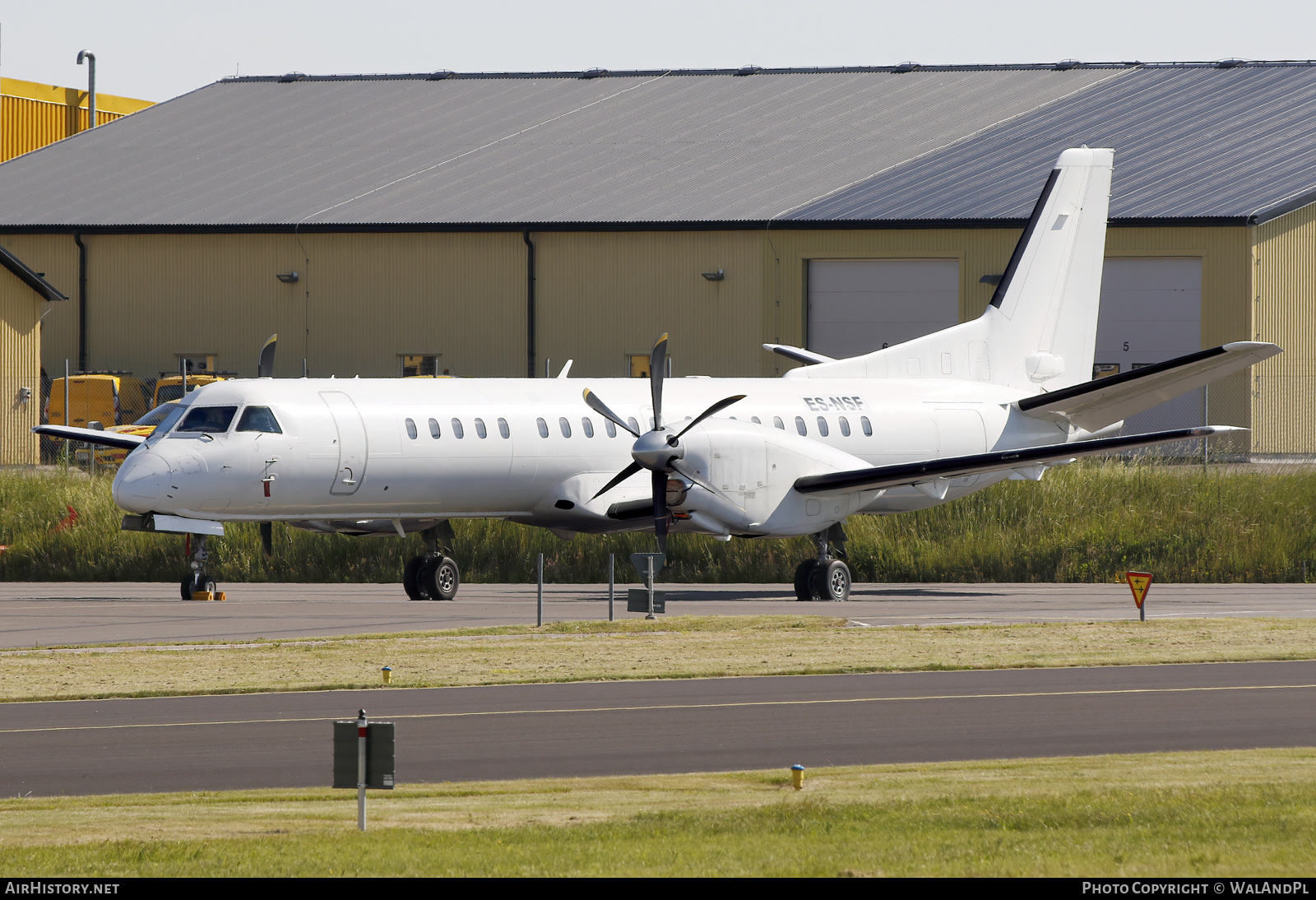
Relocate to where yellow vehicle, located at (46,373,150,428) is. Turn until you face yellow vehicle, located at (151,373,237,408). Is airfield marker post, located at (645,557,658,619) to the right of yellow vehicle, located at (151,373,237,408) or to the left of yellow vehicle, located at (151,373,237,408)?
right

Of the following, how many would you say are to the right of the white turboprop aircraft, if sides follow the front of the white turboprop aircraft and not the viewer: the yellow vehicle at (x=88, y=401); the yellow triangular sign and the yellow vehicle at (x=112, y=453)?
2

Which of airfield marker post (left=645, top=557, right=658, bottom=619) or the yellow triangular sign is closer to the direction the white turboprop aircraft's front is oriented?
the airfield marker post

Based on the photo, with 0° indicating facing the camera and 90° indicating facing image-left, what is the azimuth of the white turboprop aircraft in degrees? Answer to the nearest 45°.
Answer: approximately 45°

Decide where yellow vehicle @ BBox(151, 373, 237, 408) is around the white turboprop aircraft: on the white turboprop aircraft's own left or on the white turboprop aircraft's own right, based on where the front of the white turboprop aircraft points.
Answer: on the white turboprop aircraft's own right

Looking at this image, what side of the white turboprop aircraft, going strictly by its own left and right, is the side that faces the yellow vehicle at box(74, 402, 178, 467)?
right

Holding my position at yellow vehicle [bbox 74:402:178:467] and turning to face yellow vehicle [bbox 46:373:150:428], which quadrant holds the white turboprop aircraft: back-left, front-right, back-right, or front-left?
back-right

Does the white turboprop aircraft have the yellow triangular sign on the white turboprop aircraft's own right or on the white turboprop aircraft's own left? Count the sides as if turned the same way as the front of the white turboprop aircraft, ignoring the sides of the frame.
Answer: on the white turboprop aircraft's own left

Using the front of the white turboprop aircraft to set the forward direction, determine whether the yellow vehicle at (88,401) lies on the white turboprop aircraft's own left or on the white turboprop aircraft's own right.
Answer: on the white turboprop aircraft's own right

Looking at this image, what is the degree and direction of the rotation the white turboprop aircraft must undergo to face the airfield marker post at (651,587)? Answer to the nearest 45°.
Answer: approximately 45° to its left
